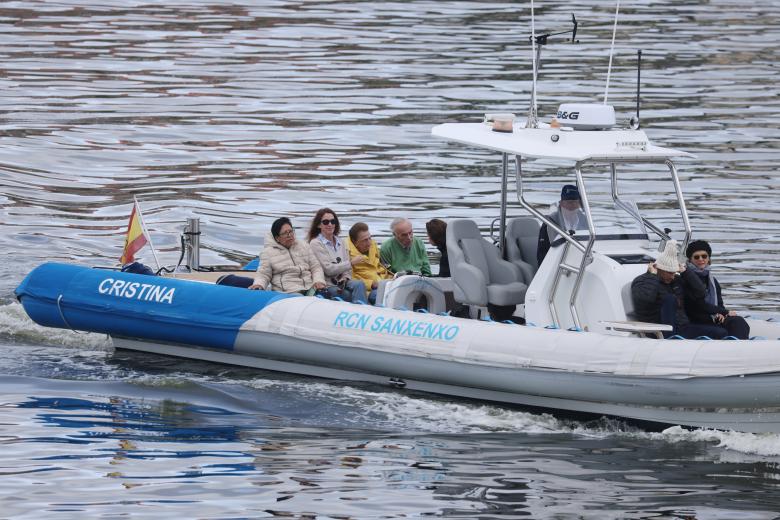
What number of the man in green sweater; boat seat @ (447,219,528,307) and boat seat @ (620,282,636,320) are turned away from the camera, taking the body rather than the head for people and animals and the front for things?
0

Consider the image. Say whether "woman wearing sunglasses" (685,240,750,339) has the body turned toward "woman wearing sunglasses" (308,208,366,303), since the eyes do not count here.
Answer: no

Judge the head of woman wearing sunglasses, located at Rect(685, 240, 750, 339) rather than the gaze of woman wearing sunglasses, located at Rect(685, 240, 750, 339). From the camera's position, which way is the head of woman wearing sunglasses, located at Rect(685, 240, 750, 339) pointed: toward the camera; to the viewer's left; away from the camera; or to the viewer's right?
toward the camera

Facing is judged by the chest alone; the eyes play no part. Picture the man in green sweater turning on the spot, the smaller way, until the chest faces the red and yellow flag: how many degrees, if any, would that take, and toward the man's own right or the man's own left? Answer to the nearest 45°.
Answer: approximately 135° to the man's own right

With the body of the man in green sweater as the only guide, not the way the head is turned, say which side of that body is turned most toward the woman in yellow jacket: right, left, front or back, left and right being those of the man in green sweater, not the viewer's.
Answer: right

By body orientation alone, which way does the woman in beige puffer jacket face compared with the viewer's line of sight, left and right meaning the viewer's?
facing the viewer and to the right of the viewer
